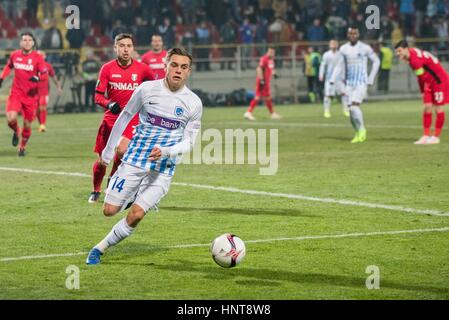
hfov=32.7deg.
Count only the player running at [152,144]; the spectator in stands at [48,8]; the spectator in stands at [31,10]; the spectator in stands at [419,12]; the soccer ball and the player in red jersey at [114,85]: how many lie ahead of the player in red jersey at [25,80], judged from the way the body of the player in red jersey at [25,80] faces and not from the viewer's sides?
3

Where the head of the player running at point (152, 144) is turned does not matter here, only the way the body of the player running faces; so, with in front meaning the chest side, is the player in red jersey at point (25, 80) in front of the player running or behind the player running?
behind

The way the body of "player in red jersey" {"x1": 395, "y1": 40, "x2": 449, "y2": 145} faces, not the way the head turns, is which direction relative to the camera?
to the viewer's left

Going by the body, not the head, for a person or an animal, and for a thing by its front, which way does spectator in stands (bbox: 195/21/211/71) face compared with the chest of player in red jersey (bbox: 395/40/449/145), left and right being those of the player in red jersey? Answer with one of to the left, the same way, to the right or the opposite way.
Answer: to the left

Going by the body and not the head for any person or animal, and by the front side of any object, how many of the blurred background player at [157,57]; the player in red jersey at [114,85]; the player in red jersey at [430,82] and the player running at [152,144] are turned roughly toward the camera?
3

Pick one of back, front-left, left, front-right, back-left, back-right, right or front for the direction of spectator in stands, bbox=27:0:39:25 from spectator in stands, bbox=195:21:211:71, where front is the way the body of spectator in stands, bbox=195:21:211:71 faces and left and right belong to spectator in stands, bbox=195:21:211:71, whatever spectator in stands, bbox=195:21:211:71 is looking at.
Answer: right

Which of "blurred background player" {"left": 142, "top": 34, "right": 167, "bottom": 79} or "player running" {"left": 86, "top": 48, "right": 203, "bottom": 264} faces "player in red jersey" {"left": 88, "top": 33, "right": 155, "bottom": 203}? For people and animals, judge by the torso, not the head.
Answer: the blurred background player
